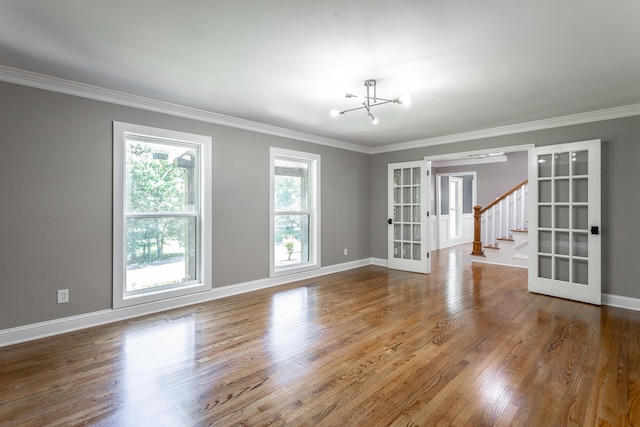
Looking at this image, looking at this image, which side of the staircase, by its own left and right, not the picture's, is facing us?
left

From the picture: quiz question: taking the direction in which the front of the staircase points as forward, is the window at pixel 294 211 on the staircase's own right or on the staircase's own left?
on the staircase's own left

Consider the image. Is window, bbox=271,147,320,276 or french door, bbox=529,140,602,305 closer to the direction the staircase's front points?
the window

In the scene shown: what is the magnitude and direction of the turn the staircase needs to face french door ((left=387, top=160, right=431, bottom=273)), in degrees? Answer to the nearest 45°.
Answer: approximately 45° to its left

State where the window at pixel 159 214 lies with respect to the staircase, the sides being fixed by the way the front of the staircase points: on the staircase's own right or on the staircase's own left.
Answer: on the staircase's own left

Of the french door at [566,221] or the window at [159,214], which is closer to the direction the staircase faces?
the window
